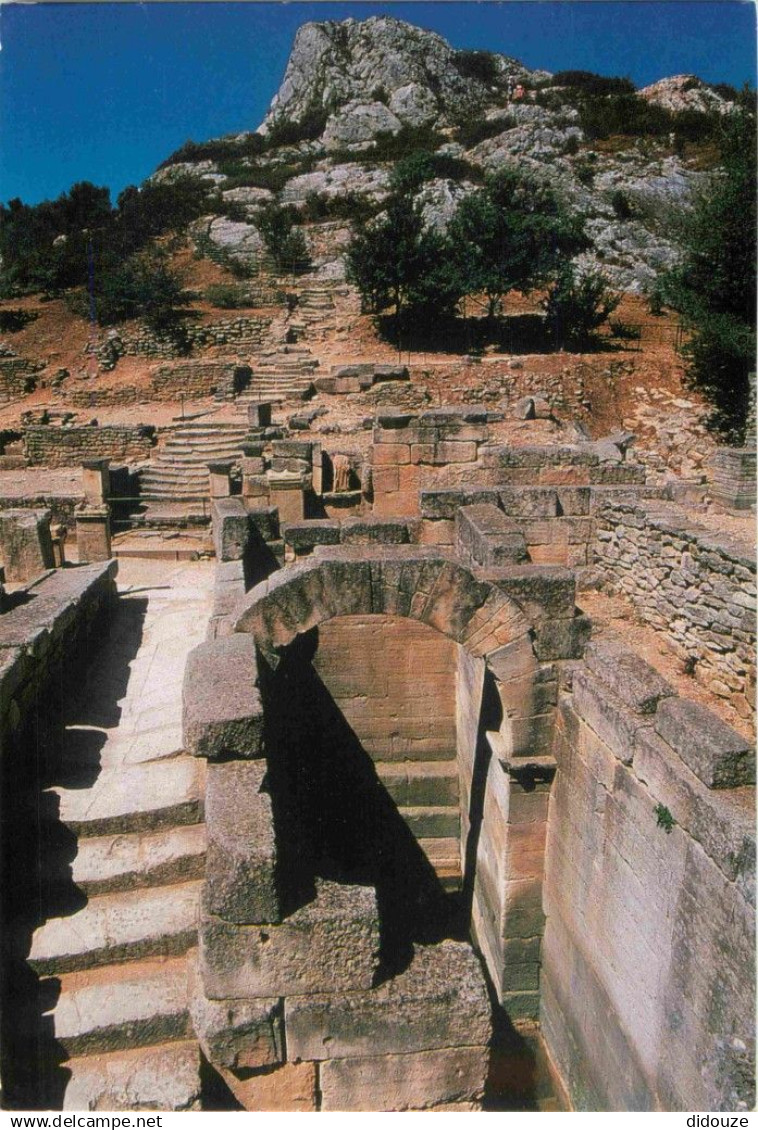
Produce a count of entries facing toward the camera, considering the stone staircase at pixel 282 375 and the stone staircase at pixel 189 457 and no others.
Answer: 2

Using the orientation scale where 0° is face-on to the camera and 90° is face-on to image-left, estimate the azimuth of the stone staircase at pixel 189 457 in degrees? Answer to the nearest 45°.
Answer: approximately 0°

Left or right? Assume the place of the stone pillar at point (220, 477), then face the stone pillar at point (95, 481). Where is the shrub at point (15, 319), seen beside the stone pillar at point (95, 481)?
right

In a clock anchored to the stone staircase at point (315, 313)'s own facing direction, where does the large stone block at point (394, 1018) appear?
The large stone block is roughly at 12 o'clock from the stone staircase.

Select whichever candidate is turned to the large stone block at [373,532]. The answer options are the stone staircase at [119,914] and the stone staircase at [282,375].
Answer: the stone staircase at [282,375]

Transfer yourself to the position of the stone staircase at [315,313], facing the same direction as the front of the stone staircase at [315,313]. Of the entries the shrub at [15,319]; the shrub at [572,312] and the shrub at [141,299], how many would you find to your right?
2

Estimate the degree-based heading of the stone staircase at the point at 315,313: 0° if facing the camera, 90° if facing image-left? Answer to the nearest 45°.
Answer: approximately 0°

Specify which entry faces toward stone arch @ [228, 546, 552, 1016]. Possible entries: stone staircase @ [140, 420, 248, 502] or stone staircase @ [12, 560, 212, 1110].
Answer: stone staircase @ [140, 420, 248, 502]

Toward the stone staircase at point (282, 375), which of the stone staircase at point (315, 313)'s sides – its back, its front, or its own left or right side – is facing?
front

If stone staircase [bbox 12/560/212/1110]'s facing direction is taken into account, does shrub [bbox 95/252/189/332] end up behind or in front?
behind

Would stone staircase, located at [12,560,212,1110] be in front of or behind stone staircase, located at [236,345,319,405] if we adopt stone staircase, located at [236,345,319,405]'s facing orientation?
in front

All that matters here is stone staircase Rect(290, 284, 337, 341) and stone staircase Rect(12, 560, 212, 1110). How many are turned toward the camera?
2

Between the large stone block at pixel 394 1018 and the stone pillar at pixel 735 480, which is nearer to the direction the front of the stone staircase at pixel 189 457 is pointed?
the large stone block
